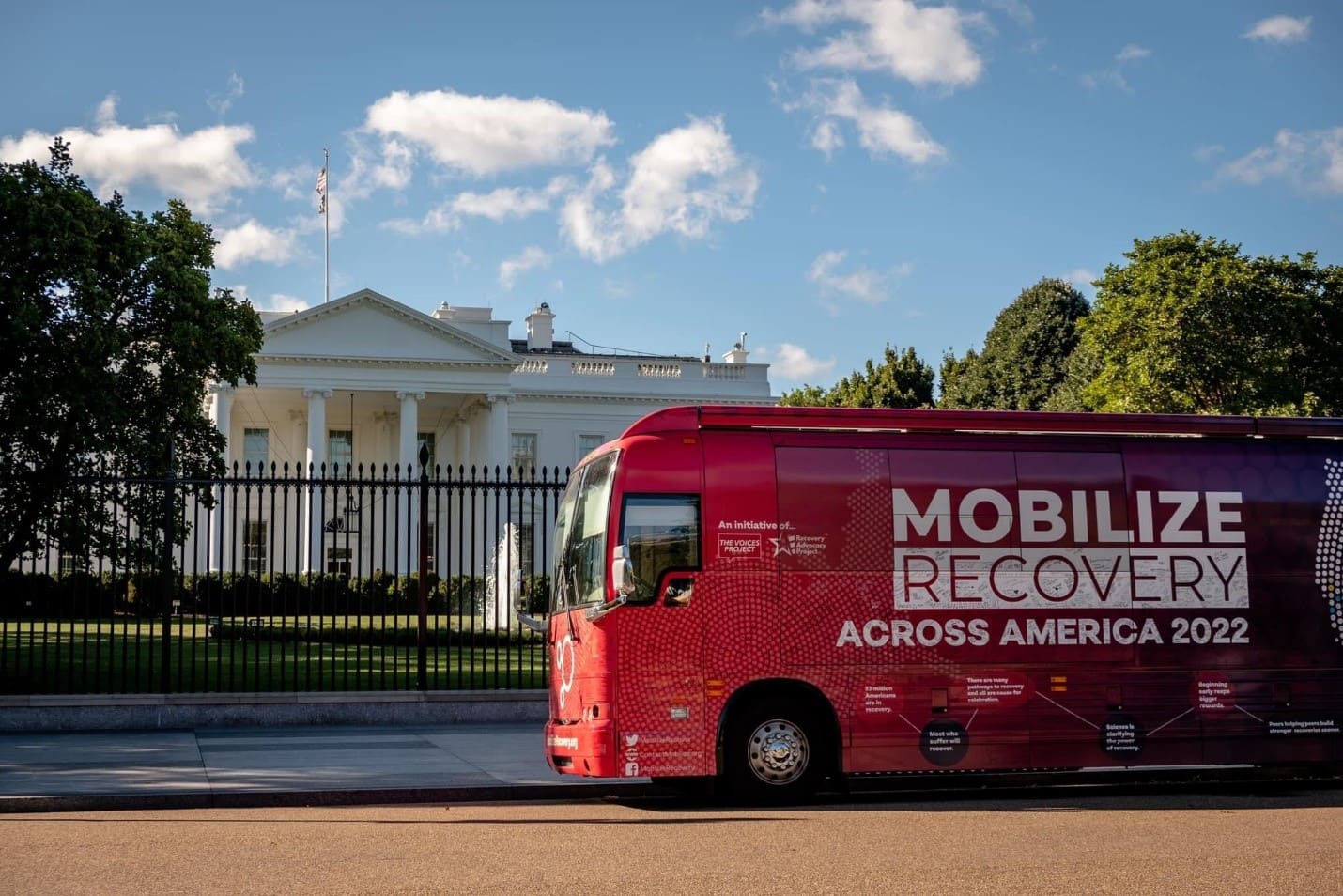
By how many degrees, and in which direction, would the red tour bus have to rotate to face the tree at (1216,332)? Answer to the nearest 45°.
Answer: approximately 90° to its right

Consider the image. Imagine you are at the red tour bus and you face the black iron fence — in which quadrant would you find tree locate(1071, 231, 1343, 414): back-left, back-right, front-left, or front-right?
front-right

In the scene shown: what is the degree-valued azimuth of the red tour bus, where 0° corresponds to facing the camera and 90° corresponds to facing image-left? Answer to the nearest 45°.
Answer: approximately 90°

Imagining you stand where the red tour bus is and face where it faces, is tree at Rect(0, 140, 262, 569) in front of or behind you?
in front

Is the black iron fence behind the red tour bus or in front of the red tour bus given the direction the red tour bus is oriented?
in front

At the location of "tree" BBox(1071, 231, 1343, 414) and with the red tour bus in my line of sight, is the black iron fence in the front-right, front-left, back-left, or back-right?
front-right

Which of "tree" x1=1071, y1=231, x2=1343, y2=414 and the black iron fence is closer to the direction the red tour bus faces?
the black iron fence

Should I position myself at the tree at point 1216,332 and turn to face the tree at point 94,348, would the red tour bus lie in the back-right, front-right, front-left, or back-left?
front-left
